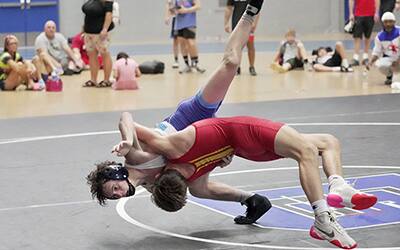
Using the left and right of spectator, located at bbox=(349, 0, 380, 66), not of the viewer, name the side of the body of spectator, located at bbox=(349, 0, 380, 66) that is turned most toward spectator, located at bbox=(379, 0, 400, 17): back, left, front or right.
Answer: left

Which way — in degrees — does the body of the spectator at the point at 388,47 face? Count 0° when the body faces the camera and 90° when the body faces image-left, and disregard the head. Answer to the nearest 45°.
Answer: approximately 0°

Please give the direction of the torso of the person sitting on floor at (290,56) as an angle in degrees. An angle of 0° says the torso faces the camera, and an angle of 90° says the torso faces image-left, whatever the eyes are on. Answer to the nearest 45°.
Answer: approximately 0°

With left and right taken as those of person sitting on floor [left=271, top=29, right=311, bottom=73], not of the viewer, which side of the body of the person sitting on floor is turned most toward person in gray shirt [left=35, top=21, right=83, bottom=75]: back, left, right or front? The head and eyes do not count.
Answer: right

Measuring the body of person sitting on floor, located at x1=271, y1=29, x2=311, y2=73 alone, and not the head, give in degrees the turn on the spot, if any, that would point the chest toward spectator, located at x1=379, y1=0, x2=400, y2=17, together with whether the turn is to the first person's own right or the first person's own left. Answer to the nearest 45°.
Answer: approximately 90° to the first person's own left

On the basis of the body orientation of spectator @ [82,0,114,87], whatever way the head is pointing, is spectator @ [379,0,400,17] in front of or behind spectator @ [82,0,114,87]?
behind

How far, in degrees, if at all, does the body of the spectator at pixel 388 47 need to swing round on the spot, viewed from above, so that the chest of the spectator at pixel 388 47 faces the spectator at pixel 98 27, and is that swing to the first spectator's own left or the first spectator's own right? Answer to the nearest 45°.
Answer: approximately 90° to the first spectator's own right
